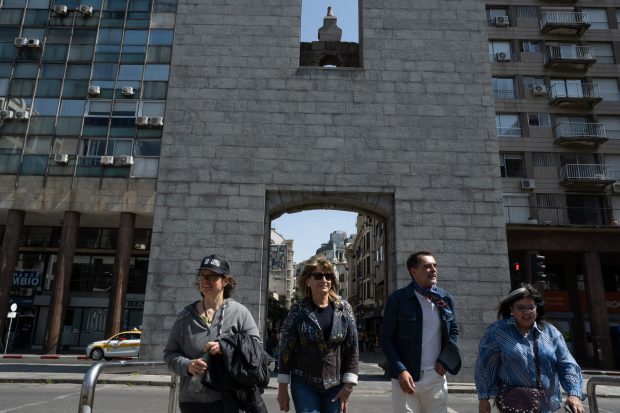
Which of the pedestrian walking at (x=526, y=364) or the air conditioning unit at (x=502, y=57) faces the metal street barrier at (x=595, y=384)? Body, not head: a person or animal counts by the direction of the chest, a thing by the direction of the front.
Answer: the air conditioning unit

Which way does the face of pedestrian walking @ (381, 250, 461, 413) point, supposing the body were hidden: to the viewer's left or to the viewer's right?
to the viewer's right

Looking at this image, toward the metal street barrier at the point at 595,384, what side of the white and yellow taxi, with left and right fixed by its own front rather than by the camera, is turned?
left

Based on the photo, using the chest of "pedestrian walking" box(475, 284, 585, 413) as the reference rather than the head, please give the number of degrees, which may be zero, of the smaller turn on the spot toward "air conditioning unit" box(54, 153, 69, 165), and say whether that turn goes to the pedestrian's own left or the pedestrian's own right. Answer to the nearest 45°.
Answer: approximately 135° to the pedestrian's own right

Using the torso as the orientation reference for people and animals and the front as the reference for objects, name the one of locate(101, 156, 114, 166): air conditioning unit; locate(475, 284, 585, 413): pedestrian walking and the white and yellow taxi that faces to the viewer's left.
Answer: the white and yellow taxi

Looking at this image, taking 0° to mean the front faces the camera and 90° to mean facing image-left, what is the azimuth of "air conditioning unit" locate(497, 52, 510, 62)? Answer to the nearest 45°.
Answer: approximately 0°

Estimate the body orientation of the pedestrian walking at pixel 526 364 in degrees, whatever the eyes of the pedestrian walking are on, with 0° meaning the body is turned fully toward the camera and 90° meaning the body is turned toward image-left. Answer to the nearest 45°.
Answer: approximately 0°

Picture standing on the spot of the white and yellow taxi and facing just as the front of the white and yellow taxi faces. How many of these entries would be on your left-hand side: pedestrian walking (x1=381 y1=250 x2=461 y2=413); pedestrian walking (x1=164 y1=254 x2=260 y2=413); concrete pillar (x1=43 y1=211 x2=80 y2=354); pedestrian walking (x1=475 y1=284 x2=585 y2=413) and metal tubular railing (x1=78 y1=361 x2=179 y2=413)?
4

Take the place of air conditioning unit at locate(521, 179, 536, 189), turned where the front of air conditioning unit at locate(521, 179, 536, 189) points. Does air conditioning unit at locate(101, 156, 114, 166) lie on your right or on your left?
on your right

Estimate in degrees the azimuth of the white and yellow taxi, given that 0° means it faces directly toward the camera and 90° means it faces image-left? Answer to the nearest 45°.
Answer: approximately 90°

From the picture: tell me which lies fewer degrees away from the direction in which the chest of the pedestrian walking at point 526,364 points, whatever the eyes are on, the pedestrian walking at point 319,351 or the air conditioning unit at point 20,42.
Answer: the pedestrian walking
